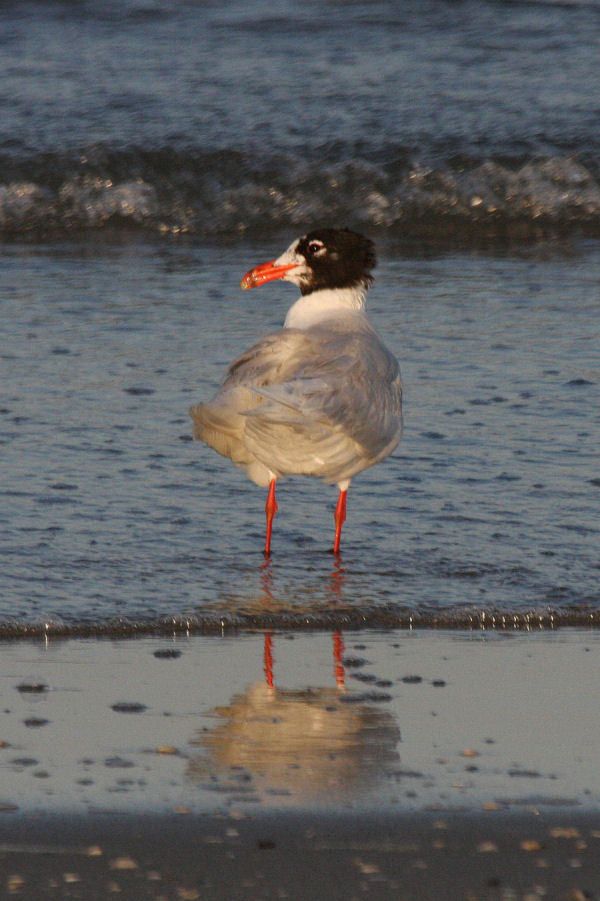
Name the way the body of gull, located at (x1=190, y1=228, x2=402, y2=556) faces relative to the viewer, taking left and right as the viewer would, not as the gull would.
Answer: facing away from the viewer and to the right of the viewer
